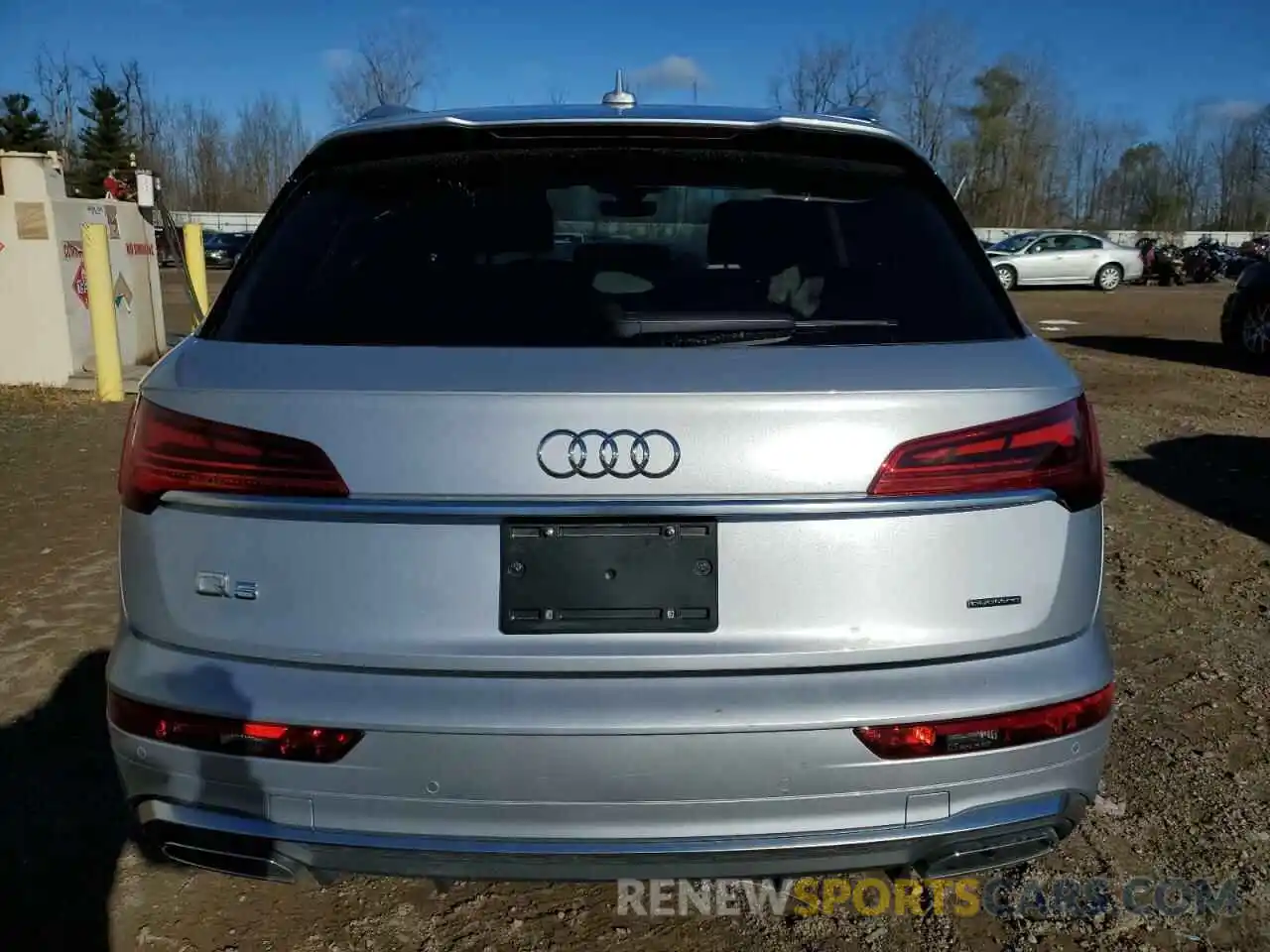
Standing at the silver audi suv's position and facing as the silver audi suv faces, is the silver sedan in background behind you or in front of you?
in front

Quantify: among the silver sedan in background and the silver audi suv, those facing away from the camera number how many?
1

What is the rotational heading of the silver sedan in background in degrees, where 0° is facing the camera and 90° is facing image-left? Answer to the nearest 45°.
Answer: approximately 90°

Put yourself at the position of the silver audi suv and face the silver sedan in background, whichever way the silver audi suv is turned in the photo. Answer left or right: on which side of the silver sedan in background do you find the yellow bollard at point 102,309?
left

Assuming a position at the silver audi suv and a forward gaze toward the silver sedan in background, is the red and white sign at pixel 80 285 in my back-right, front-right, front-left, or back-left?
front-left

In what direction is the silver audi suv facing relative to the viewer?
away from the camera

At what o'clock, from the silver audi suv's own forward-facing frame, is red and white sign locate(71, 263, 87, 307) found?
The red and white sign is roughly at 11 o'clock from the silver audi suv.

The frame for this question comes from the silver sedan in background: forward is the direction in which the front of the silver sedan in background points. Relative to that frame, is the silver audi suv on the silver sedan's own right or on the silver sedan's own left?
on the silver sedan's own left

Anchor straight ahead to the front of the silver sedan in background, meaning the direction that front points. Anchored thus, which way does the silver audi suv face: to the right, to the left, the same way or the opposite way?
to the right
